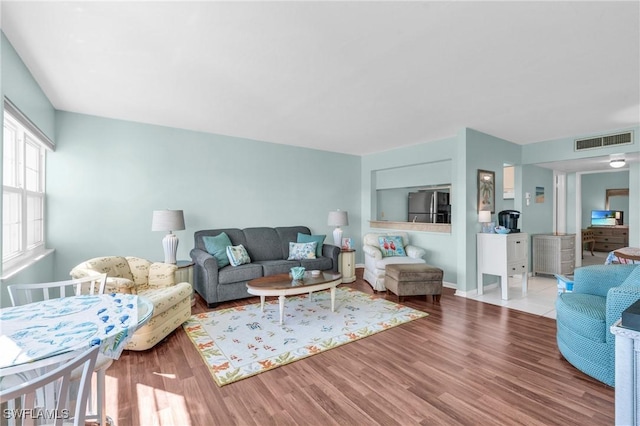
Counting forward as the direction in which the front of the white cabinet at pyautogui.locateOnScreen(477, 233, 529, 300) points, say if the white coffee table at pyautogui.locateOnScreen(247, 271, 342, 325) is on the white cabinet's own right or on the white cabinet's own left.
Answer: on the white cabinet's own right

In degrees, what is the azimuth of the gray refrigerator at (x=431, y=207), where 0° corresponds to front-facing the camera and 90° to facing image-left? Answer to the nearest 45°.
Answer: approximately 45°

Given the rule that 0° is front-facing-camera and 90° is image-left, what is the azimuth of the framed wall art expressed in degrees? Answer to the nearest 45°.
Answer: approximately 315°

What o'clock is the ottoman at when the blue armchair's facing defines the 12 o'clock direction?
The ottoman is roughly at 2 o'clock from the blue armchair.

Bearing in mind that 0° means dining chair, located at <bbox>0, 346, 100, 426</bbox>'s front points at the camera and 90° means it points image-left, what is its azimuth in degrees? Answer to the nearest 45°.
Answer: approximately 135°

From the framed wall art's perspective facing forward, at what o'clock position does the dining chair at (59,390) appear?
The dining chair is roughly at 2 o'clock from the framed wall art.

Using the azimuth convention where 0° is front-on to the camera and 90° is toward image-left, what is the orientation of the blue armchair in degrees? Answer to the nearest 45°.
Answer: approximately 45°

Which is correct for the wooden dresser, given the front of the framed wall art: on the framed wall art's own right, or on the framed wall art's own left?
on the framed wall art's own left

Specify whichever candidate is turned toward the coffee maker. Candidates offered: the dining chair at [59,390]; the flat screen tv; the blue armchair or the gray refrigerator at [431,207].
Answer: the flat screen tv
